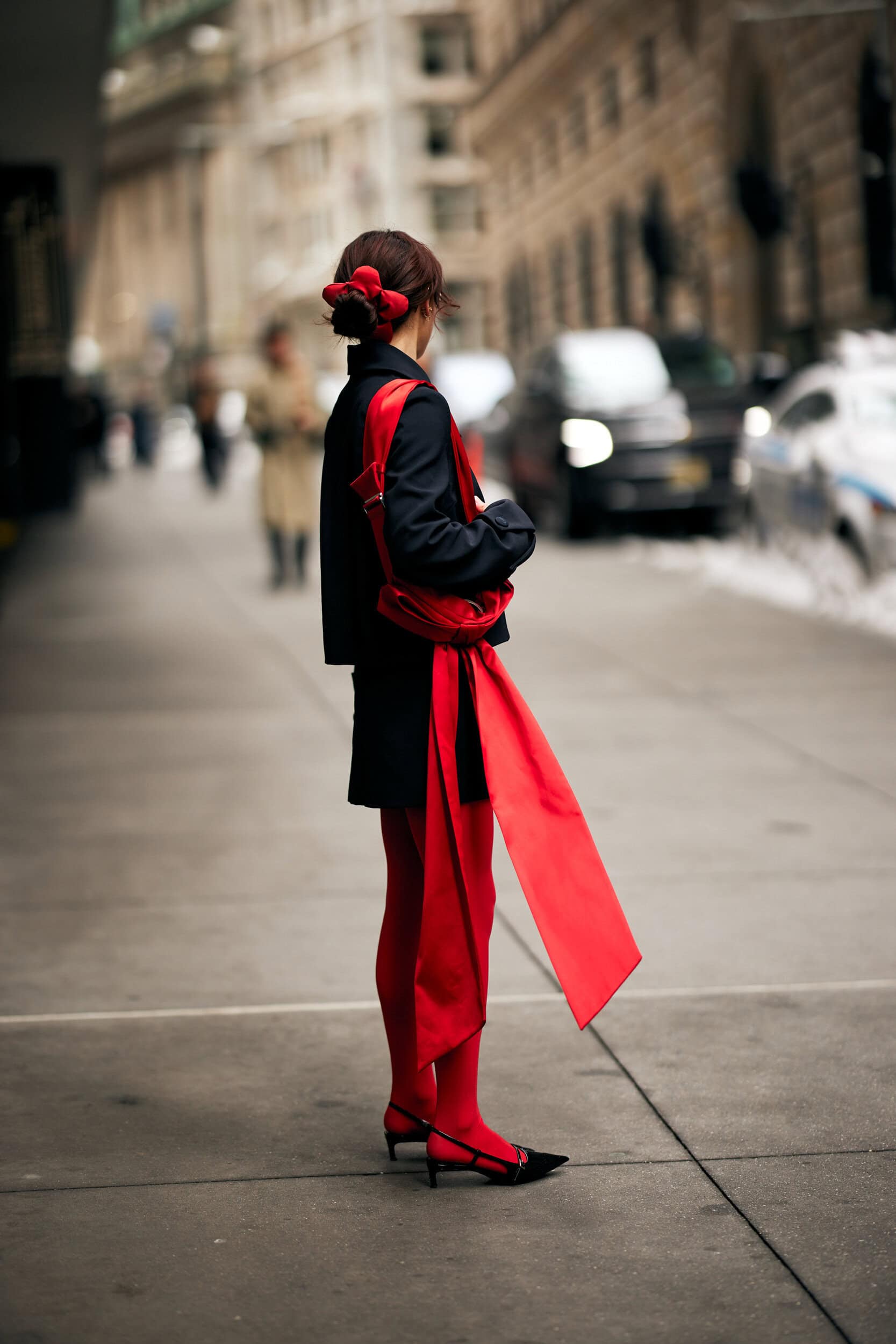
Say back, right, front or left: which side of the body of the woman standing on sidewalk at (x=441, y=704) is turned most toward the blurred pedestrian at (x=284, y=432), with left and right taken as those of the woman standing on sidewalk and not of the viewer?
left

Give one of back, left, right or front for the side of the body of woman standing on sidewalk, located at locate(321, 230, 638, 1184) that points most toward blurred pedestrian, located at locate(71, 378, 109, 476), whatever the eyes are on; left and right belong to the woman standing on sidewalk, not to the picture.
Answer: left

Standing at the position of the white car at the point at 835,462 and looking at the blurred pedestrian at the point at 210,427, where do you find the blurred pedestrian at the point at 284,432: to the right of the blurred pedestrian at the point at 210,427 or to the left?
left

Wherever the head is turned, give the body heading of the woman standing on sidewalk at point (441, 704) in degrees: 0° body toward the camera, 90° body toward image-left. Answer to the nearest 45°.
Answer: approximately 270°

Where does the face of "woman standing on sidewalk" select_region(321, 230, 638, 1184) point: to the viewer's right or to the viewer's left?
to the viewer's right

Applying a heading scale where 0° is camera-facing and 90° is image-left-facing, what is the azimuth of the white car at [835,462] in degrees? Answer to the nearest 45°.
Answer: approximately 45°

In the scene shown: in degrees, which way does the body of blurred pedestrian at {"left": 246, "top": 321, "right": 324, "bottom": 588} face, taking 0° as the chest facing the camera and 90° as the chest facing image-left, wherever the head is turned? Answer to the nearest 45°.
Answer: approximately 0°

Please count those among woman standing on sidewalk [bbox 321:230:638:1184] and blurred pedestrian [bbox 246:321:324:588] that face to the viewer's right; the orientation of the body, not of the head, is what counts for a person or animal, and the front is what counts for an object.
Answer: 1

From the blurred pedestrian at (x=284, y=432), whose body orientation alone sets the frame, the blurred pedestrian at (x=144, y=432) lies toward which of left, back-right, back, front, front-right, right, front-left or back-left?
back

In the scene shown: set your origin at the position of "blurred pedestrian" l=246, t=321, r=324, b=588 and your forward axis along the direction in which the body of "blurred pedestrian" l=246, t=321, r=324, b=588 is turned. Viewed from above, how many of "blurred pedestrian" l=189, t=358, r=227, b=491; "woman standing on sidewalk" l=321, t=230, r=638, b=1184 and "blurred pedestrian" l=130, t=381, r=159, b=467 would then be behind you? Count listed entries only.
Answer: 2

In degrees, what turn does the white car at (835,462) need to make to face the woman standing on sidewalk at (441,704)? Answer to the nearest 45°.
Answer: approximately 45° to its left
